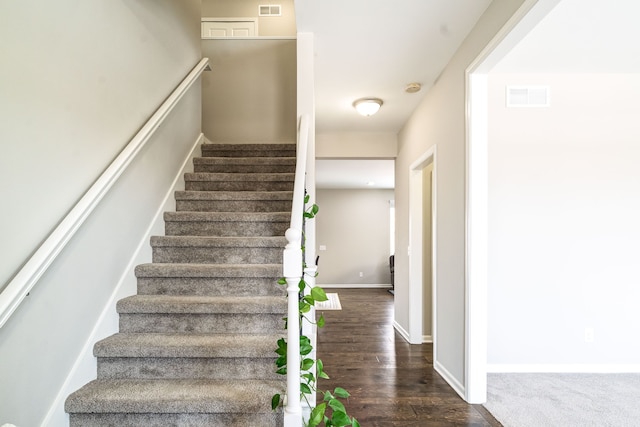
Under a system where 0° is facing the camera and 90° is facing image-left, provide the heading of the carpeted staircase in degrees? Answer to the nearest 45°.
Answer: approximately 0°

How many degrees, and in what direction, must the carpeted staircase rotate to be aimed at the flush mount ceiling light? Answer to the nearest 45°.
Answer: approximately 135° to its left
